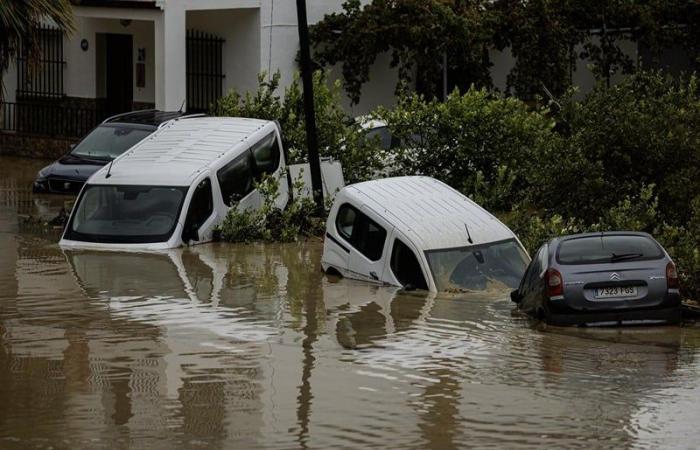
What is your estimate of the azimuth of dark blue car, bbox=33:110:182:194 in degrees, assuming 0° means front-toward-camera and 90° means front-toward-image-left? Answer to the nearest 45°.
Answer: approximately 45°

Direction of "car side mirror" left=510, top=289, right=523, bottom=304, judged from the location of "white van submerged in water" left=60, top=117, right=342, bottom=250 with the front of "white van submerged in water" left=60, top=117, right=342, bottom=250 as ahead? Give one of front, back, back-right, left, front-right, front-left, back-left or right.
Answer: left

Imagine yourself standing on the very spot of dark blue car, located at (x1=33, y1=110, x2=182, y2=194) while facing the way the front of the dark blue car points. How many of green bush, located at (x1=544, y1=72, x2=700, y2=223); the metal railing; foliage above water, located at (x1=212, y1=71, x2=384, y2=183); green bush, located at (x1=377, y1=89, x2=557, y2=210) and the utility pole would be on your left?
4

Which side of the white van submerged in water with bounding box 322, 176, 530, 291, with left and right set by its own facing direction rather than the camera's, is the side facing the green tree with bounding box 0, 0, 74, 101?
back

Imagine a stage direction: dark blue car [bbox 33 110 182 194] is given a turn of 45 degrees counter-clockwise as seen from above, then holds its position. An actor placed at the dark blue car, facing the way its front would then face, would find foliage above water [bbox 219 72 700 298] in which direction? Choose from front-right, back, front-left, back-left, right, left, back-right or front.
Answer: front-left

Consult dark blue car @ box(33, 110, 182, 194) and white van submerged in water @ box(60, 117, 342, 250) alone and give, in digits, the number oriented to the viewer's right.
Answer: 0

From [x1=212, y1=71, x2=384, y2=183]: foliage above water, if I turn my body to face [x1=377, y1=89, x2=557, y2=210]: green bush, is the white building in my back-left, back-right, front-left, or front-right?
back-left

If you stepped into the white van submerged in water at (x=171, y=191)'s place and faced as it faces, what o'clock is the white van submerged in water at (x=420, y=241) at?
the white van submerged in water at (x=420, y=241) is roughly at 9 o'clock from the white van submerged in water at (x=171, y=191).

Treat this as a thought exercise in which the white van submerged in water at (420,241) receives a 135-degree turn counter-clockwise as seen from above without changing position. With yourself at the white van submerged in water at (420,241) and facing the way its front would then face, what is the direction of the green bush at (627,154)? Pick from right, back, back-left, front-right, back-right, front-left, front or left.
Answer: front-right

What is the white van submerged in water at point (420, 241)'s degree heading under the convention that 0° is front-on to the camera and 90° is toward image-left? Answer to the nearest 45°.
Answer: approximately 315°

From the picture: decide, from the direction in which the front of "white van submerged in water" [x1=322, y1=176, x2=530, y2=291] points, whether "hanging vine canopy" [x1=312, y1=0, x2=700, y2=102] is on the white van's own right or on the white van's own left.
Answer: on the white van's own left
